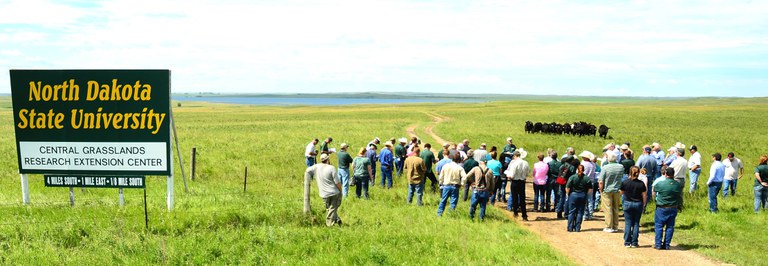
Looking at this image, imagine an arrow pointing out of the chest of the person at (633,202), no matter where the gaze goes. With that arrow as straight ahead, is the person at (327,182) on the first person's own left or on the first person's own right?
on the first person's own left

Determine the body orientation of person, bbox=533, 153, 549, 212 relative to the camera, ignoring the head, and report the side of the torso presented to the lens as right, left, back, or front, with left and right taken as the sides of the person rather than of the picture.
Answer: back

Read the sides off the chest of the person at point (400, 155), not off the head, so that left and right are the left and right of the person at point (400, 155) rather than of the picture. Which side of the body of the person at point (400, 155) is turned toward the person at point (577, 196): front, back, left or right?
right

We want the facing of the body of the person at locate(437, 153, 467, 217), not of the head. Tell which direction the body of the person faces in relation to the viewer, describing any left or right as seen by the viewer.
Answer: facing away from the viewer

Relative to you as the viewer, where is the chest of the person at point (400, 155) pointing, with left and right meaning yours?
facing away from the viewer and to the right of the viewer

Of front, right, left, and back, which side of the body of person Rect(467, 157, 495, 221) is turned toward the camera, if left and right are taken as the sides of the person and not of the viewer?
back

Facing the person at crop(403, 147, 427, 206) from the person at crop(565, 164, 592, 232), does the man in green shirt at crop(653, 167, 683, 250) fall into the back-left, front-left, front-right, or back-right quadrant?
back-left

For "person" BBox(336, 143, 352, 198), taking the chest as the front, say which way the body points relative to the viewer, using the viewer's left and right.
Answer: facing away from the viewer and to the right of the viewer

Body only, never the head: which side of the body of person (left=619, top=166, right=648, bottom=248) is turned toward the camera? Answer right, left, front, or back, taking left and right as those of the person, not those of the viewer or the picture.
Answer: back

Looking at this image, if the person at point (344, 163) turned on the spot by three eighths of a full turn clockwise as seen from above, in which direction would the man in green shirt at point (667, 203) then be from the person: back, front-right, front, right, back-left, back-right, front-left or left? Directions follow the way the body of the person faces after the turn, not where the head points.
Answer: front-left

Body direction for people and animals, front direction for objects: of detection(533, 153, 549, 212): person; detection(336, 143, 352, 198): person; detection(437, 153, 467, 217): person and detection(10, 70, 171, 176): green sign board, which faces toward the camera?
the green sign board

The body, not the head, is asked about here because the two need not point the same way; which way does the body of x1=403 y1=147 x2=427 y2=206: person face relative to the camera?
away from the camera

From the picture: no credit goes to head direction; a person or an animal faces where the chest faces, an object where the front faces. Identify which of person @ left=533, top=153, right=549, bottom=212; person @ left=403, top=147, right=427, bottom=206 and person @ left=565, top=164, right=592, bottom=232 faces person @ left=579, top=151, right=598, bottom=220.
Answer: person @ left=565, top=164, right=592, bottom=232

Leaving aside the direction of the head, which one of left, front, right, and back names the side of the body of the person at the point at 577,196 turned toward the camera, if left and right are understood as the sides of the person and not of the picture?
back

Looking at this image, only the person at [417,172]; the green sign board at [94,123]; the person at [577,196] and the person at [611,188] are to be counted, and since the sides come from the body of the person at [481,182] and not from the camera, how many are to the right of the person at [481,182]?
2

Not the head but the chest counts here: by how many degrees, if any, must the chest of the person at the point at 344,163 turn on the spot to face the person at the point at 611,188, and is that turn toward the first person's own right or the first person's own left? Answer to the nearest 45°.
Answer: approximately 90° to the first person's own right
